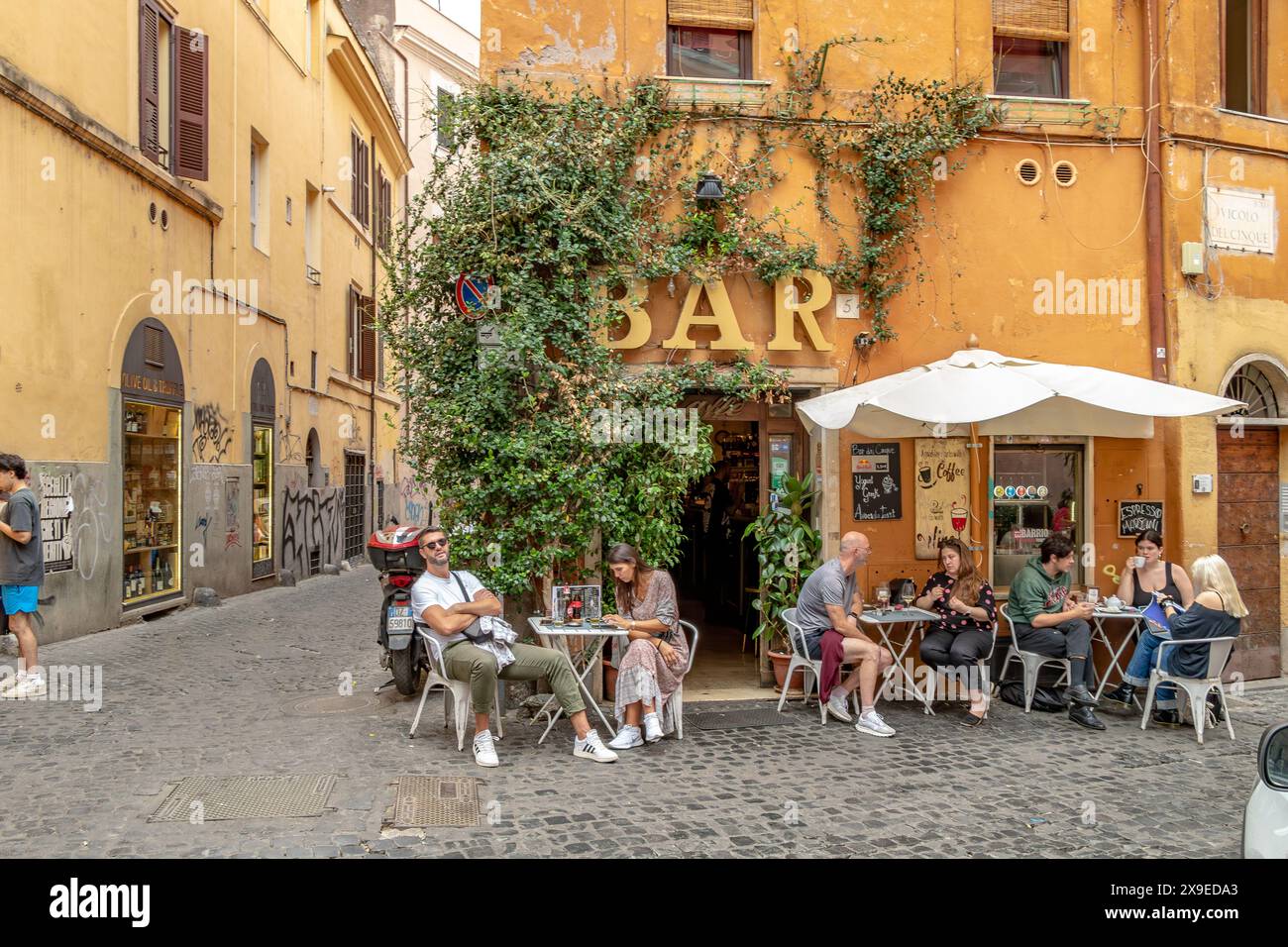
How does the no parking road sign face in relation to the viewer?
toward the camera

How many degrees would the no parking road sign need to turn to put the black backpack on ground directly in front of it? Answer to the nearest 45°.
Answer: approximately 90° to its left

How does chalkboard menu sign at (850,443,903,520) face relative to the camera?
toward the camera

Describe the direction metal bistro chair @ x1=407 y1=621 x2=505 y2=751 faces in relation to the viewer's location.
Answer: facing the viewer and to the right of the viewer

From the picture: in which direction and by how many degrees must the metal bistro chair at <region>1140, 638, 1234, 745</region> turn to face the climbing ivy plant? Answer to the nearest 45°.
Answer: approximately 45° to its left

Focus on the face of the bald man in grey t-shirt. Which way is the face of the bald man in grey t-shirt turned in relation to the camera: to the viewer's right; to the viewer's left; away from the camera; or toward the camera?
to the viewer's right

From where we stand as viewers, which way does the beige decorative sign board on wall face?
facing the viewer

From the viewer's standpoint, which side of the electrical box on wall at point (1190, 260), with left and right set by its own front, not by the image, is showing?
front

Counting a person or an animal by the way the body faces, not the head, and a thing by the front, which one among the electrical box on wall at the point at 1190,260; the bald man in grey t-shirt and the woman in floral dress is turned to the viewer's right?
the bald man in grey t-shirt

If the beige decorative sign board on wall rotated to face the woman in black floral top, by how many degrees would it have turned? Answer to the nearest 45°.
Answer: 0° — it already faces them

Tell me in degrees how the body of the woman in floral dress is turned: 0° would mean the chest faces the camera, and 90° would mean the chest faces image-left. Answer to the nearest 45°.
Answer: approximately 45°

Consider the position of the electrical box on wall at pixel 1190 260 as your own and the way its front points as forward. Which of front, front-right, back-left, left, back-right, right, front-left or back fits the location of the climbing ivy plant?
front-right

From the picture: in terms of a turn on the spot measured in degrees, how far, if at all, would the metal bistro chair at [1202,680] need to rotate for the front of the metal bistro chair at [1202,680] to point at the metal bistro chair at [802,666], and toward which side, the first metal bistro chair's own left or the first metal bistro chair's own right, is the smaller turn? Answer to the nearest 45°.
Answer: approximately 45° to the first metal bistro chair's own left
